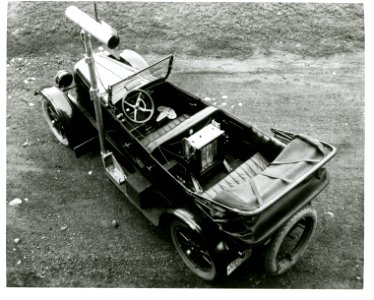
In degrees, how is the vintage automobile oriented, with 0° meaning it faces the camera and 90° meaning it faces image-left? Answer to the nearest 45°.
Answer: approximately 135°
